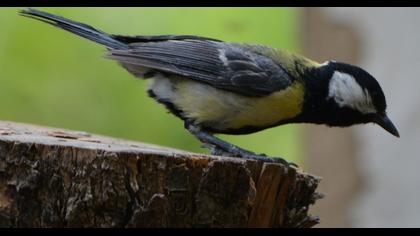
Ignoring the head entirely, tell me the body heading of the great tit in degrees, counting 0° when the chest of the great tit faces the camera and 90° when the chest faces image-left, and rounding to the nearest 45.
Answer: approximately 270°
